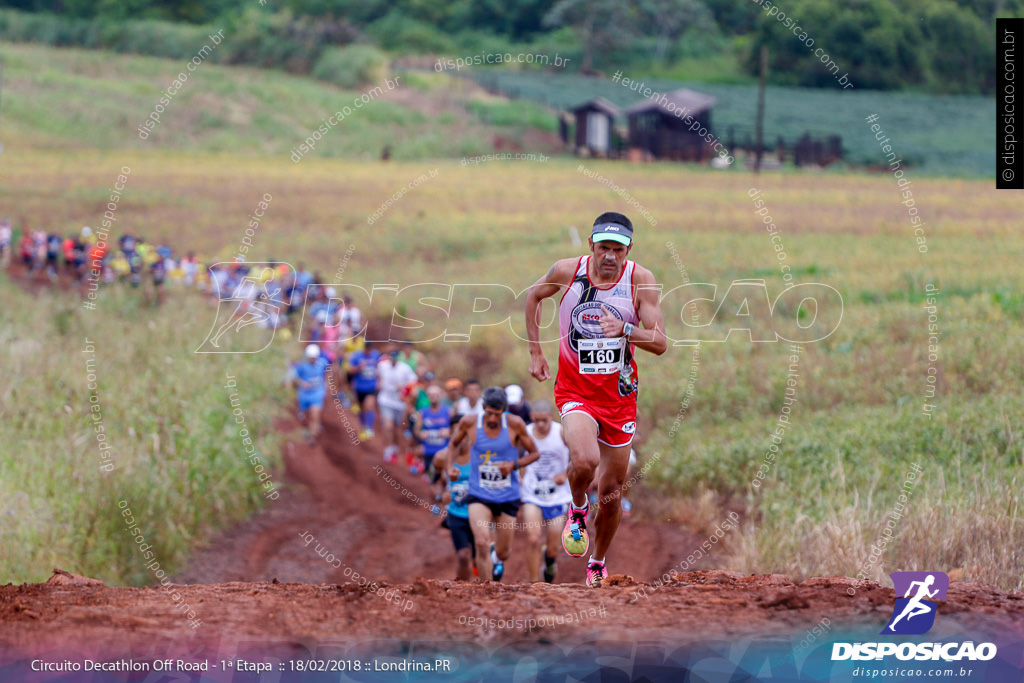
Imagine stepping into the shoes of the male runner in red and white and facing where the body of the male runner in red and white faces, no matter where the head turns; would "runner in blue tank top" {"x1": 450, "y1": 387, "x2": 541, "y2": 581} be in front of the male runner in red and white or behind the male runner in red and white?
behind

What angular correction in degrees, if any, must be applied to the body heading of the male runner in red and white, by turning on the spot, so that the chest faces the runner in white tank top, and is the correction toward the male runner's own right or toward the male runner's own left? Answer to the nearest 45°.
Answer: approximately 180°

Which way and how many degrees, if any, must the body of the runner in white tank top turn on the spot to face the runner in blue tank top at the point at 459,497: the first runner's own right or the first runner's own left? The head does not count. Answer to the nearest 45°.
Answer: approximately 90° to the first runner's own right

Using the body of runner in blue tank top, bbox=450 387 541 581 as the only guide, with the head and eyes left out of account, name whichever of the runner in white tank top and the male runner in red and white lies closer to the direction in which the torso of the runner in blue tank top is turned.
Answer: the male runner in red and white

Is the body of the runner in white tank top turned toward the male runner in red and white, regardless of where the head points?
yes

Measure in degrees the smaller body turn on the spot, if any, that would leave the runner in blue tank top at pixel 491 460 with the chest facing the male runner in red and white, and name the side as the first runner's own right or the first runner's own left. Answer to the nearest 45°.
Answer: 0° — they already face them

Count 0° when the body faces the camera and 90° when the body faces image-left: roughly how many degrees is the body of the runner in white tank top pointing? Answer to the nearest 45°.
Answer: approximately 0°
